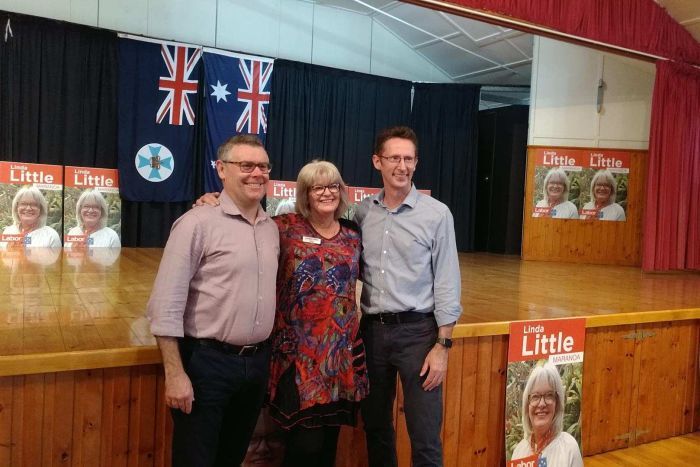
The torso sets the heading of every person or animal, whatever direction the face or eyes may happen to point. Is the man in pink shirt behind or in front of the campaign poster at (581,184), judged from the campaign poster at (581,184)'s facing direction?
in front

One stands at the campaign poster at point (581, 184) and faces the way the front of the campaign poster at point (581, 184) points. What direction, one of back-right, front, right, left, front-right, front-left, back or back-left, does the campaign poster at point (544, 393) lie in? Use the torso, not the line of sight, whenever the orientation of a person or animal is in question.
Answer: front

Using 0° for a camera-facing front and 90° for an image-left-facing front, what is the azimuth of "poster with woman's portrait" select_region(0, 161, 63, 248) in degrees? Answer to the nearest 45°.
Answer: approximately 0°

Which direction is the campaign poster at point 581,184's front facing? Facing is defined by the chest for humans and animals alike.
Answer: toward the camera

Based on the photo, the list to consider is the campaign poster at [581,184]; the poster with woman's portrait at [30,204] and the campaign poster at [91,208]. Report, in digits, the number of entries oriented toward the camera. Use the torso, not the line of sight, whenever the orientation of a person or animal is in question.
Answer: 3

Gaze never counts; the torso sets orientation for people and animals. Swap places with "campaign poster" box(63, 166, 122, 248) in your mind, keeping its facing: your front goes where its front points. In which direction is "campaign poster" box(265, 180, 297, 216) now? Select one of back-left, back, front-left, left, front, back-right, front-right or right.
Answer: left

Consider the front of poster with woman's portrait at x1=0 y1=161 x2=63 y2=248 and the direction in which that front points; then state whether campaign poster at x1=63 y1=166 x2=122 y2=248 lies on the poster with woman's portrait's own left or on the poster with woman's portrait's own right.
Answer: on the poster with woman's portrait's own left

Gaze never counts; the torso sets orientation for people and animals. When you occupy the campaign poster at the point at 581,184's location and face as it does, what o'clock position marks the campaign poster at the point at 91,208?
the campaign poster at the point at 91,208 is roughly at 2 o'clock from the campaign poster at the point at 581,184.

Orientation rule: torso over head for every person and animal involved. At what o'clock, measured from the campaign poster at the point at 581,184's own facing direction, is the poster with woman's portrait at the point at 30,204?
The poster with woman's portrait is roughly at 2 o'clock from the campaign poster.

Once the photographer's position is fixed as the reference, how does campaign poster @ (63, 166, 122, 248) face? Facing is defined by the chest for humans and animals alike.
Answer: facing the viewer
